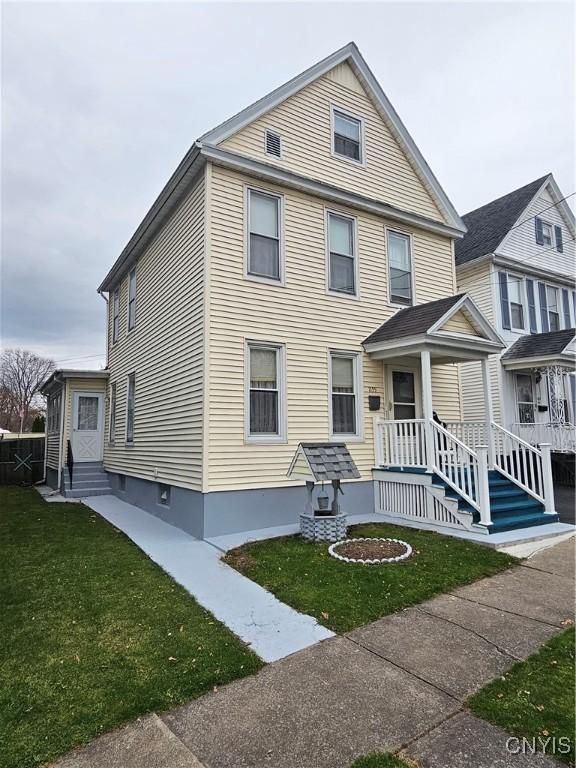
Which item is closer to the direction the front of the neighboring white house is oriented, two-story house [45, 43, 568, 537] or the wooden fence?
the two-story house

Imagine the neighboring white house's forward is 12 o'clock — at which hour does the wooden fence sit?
The wooden fence is roughly at 4 o'clock from the neighboring white house.

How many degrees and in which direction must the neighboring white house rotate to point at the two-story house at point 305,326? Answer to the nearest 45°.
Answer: approximately 90° to its right

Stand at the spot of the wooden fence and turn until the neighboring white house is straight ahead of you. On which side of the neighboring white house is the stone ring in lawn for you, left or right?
right

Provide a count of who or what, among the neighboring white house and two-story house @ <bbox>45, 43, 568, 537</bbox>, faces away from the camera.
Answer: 0

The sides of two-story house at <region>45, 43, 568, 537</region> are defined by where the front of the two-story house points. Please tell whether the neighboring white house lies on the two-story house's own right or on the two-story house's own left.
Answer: on the two-story house's own left

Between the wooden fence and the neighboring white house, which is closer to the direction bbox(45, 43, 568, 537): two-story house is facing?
the neighboring white house

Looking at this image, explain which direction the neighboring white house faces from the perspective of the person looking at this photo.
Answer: facing the viewer and to the right of the viewer

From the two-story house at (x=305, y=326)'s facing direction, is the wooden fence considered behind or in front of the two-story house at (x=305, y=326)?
behind
